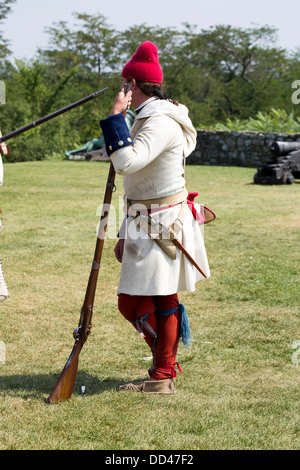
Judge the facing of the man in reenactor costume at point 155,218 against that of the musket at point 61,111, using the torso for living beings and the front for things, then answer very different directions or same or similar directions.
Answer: very different directions

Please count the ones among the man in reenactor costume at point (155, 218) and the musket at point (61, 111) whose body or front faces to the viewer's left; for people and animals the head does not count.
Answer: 1

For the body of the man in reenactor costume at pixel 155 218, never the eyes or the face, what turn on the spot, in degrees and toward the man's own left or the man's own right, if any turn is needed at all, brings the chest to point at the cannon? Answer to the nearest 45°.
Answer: approximately 90° to the man's own right

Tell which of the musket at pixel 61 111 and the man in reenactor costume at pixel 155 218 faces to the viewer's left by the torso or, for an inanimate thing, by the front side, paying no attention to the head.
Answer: the man in reenactor costume

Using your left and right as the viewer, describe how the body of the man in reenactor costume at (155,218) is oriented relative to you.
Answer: facing to the left of the viewer

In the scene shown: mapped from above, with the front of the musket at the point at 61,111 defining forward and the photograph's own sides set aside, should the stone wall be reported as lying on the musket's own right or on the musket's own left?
on the musket's own left

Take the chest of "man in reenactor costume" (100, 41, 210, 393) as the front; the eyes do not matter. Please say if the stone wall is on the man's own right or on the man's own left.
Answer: on the man's own right

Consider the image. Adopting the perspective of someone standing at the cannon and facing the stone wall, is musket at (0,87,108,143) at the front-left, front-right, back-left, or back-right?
back-left

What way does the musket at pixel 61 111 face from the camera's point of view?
to the viewer's right
